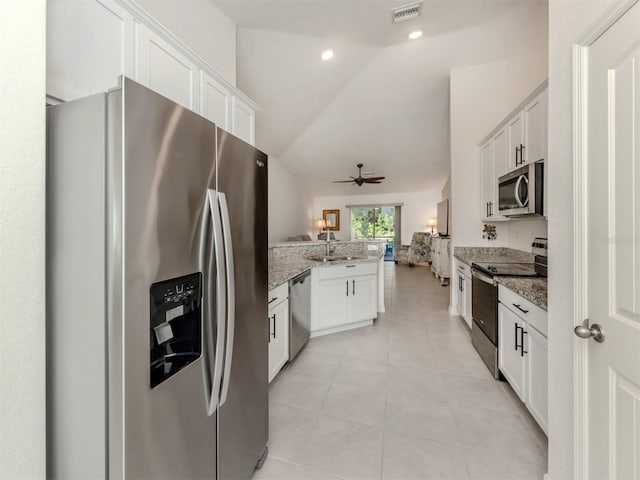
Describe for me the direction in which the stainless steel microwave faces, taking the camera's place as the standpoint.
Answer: facing the viewer and to the left of the viewer

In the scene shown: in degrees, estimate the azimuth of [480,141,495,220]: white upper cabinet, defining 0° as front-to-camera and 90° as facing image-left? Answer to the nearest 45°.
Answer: approximately 90°

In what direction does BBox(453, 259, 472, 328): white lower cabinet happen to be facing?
to the viewer's left

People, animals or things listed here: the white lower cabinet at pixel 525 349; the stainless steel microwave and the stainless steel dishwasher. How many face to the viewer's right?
1

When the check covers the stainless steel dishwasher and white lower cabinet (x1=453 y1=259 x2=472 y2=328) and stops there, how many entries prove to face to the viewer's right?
1

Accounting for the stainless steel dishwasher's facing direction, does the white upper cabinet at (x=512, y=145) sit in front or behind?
in front

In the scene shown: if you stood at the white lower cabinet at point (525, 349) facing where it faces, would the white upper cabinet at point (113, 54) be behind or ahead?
ahead

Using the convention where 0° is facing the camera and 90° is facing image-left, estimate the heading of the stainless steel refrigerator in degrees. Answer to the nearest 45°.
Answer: approximately 315°

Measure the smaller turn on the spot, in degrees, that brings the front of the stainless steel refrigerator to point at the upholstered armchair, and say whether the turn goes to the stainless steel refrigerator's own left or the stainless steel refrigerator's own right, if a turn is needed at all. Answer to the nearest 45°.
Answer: approximately 90° to the stainless steel refrigerator's own left

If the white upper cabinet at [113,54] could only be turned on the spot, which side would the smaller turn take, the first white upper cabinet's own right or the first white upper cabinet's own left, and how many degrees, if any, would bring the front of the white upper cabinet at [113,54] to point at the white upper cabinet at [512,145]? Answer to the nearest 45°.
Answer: approximately 45° to the first white upper cabinet's own left
